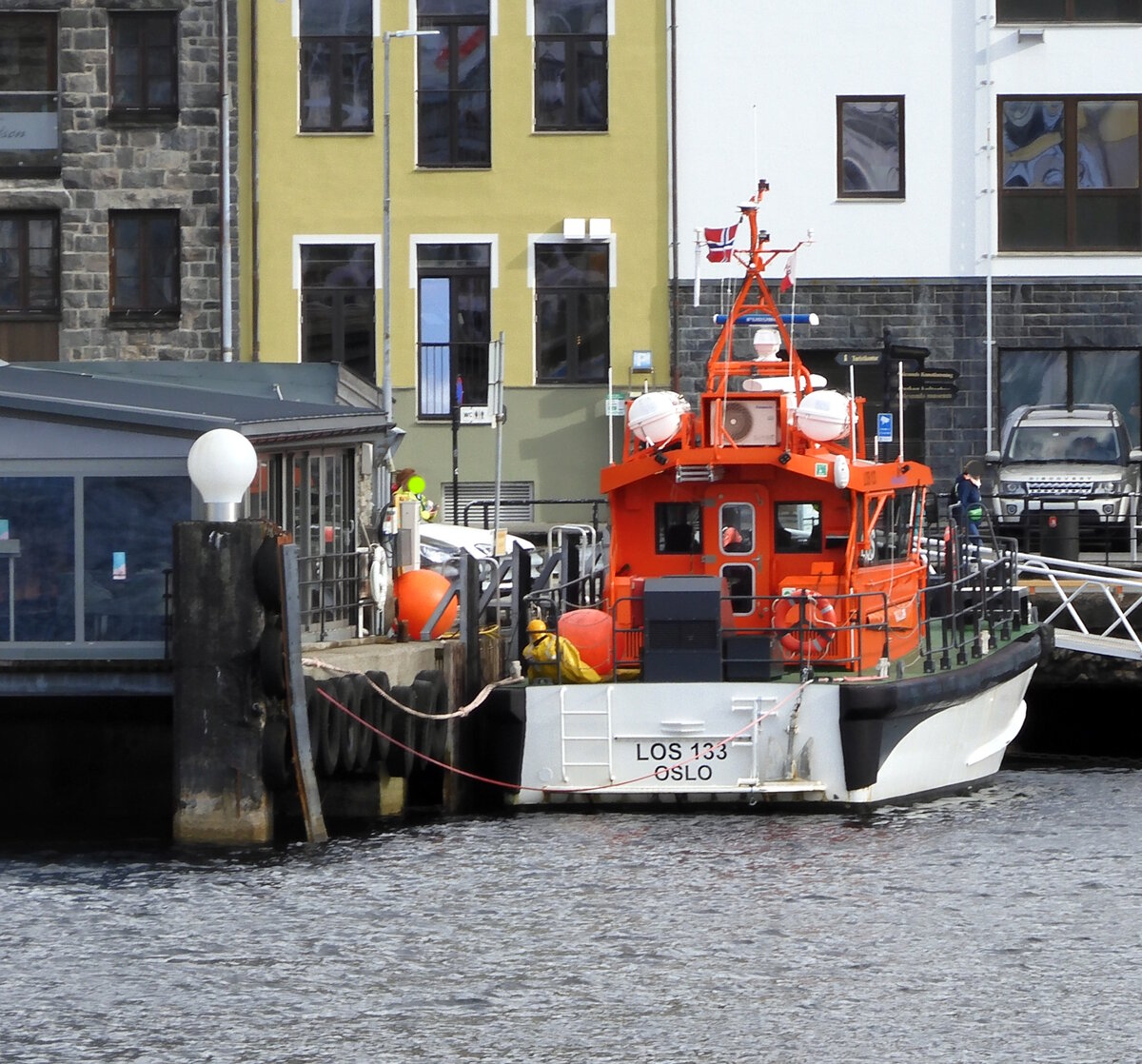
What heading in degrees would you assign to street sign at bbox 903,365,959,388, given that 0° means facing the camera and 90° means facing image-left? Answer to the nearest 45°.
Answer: approximately 0°

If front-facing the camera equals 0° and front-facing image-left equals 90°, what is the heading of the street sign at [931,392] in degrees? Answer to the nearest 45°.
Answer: approximately 0°

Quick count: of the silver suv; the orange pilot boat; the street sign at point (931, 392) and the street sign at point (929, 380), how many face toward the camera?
3

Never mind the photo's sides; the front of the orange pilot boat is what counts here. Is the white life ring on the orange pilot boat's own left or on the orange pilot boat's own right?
on the orange pilot boat's own left

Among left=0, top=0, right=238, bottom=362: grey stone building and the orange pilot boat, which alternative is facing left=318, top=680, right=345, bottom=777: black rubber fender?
the grey stone building

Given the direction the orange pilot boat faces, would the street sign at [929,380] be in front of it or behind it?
in front

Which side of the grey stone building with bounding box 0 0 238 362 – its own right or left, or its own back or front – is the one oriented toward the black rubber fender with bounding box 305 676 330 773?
front

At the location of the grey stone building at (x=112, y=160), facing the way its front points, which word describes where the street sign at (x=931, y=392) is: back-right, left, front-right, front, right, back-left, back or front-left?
front-left

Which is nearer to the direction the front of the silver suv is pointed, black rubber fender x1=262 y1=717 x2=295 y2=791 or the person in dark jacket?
the black rubber fender
